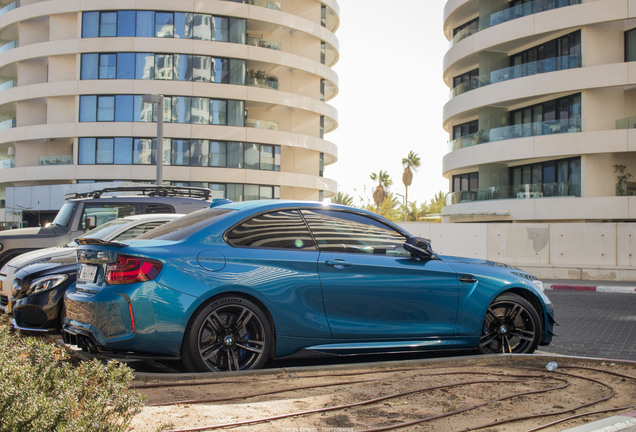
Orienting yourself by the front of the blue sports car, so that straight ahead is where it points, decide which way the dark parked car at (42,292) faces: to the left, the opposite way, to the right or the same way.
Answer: the opposite way

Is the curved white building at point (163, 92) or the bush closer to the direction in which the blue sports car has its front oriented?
the curved white building

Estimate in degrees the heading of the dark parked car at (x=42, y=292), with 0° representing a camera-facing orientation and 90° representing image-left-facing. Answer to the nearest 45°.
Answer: approximately 45°

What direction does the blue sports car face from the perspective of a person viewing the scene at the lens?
facing away from the viewer and to the right of the viewer

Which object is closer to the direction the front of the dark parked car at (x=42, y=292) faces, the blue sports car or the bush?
the bush

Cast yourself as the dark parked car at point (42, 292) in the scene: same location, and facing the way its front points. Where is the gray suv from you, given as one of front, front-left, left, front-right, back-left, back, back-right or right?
back-right
